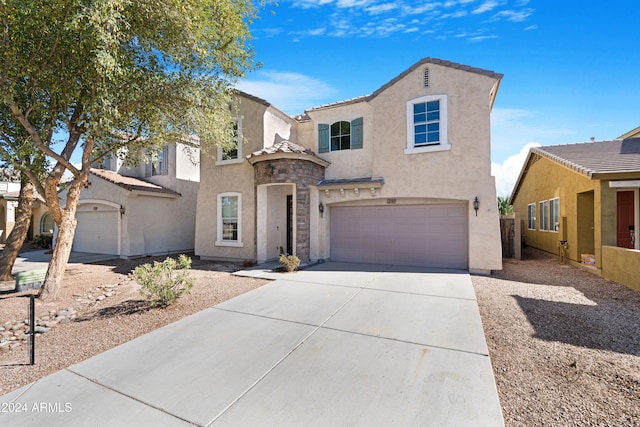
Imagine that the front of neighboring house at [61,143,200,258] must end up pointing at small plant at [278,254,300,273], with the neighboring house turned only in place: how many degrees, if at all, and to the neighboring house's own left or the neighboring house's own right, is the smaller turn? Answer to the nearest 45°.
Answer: approximately 90° to the neighboring house's own left

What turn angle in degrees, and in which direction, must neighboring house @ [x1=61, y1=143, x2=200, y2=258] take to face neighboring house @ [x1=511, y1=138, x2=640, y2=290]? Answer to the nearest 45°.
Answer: approximately 90° to its left

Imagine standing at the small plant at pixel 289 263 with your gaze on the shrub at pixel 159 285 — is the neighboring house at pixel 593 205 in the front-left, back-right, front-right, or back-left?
back-left

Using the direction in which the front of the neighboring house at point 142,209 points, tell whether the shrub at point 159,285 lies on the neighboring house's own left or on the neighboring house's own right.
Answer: on the neighboring house's own left

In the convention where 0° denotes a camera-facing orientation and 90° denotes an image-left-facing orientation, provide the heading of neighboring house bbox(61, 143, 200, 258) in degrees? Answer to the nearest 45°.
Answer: approximately 45°

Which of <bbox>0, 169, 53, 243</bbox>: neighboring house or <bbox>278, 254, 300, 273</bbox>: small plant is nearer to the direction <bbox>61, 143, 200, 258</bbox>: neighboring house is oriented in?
the small plant

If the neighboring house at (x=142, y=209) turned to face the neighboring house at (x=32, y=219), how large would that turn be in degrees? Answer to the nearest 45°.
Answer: approximately 90° to its right
